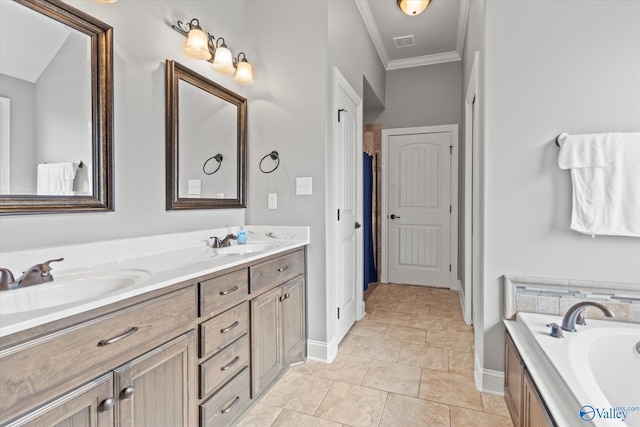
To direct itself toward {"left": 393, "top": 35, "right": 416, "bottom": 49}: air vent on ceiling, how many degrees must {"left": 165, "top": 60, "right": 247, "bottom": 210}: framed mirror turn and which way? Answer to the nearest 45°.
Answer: approximately 90° to its left

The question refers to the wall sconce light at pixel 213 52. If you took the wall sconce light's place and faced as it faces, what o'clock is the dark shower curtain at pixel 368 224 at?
The dark shower curtain is roughly at 9 o'clock from the wall sconce light.

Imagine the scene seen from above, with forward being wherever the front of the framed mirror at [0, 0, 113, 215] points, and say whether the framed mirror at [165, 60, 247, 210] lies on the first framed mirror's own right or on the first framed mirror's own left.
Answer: on the first framed mirror's own left

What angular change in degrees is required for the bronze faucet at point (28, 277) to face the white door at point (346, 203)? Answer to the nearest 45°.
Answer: approximately 45° to its left
